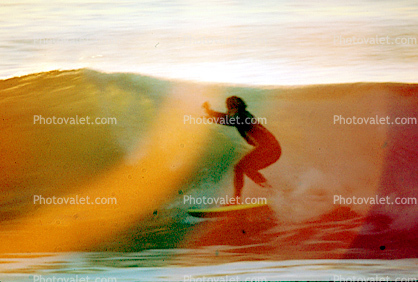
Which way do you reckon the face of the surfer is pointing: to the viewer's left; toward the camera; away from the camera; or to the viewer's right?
to the viewer's left

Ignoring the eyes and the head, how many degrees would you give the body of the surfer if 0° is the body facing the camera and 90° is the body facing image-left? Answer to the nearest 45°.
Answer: approximately 90°
